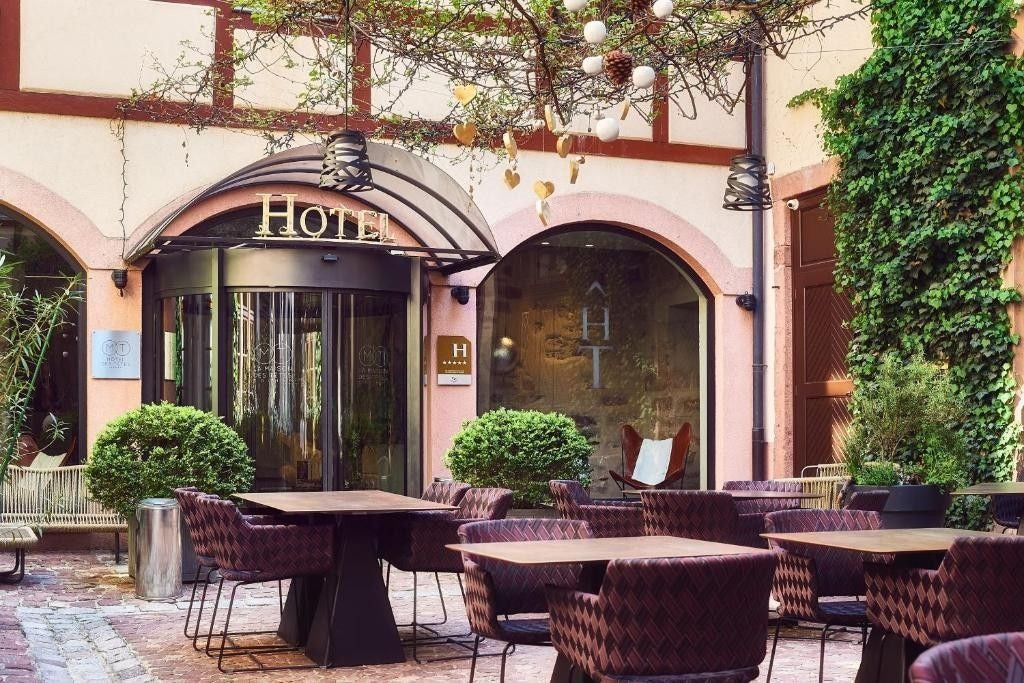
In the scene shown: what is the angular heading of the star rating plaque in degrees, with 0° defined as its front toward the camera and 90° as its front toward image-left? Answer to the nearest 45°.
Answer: approximately 0°

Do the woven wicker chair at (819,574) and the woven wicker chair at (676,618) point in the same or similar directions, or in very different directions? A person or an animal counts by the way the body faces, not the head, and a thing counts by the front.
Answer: very different directions

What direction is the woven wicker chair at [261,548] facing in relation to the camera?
to the viewer's right

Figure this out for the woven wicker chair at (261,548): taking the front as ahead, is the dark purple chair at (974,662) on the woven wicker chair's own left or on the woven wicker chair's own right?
on the woven wicker chair's own right

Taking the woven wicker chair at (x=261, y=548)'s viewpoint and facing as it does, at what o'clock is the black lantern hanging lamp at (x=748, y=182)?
The black lantern hanging lamp is roughly at 11 o'clock from the woven wicker chair.

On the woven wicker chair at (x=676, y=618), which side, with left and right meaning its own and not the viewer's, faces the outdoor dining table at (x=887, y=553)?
right

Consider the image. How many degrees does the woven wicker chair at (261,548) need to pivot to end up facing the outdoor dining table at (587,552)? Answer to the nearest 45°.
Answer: approximately 45° to its right

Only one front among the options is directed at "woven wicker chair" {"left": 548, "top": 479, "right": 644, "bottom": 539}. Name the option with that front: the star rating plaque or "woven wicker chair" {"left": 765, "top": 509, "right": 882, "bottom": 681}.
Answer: the star rating plaque
